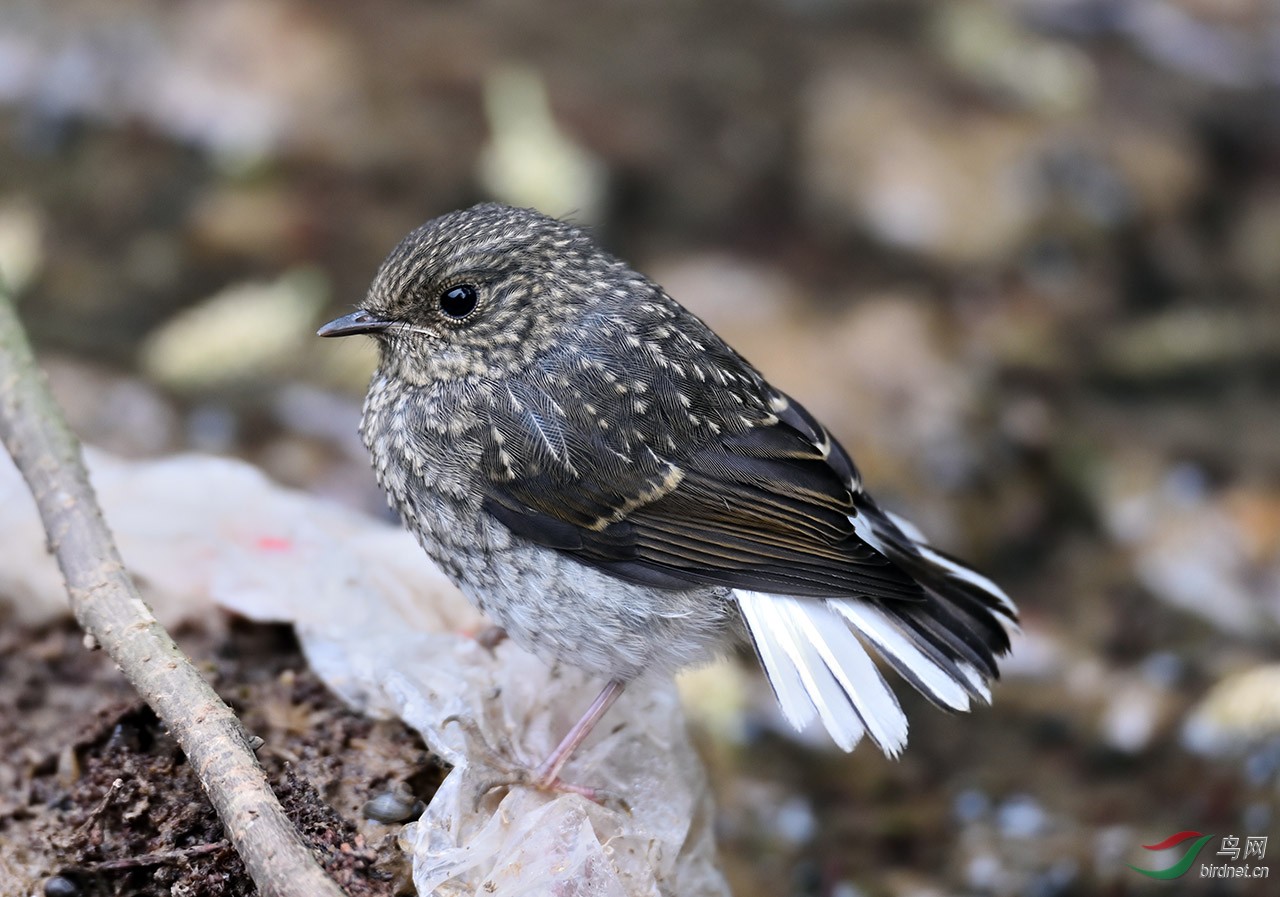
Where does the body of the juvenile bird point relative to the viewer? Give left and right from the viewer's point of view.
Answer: facing to the left of the viewer

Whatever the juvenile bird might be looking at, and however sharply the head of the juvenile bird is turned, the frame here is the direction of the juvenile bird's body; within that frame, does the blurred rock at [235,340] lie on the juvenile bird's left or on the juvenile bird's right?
on the juvenile bird's right

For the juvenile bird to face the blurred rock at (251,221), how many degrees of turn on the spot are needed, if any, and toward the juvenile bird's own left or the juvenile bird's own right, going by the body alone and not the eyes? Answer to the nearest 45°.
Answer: approximately 45° to the juvenile bird's own right

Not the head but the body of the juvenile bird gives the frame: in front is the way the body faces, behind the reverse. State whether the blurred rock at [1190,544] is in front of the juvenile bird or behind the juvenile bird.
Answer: behind

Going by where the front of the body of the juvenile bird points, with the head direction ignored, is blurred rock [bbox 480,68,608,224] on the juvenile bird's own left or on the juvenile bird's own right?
on the juvenile bird's own right

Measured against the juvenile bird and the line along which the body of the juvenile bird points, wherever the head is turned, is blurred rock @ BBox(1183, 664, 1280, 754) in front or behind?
behind
